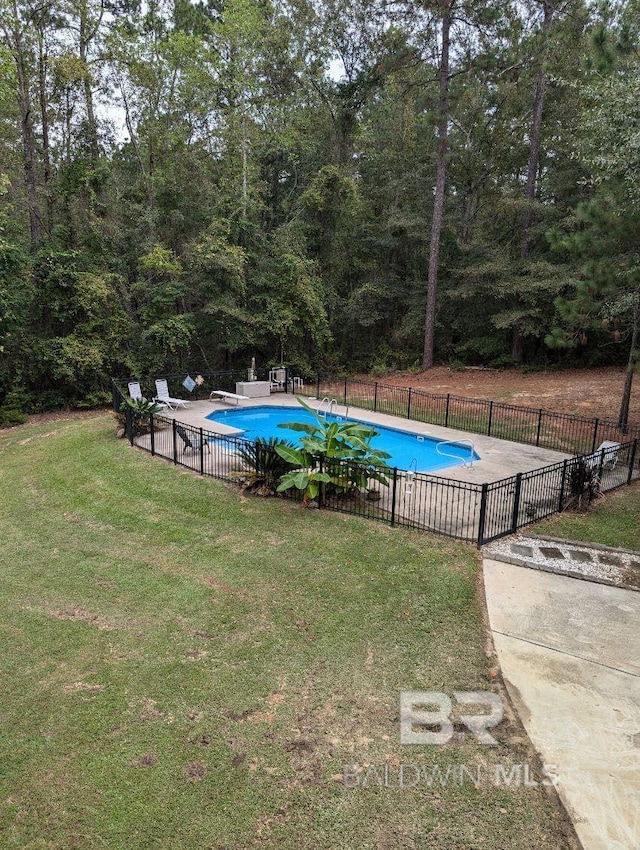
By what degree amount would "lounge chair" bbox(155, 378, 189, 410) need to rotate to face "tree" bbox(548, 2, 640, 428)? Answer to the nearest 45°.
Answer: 0° — it already faces it

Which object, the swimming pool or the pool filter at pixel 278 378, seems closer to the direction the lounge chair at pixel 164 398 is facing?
the swimming pool

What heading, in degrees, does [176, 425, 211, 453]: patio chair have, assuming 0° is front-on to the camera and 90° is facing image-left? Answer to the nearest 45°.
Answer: approximately 270°

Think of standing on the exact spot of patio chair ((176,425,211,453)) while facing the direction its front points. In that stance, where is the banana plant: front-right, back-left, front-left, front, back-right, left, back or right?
front-right

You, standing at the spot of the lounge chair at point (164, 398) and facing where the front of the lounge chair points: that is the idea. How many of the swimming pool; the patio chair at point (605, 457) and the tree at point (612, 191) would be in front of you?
3

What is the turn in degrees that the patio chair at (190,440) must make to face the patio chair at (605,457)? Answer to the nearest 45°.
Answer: approximately 45° to its right

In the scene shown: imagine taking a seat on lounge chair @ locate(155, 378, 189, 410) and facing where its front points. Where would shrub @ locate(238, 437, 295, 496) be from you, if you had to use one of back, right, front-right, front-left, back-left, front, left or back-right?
front-right

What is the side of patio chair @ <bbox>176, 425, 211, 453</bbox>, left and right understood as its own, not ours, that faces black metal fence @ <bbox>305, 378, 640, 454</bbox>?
front

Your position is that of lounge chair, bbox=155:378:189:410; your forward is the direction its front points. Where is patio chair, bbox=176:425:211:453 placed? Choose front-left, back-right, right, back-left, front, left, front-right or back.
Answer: front-right

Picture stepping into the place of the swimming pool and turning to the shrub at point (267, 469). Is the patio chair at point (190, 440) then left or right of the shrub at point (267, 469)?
right

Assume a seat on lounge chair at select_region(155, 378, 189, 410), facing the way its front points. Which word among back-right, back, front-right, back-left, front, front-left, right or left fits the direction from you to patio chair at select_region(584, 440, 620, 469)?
front

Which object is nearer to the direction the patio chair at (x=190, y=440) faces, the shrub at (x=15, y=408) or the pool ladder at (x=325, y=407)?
the pool ladder
